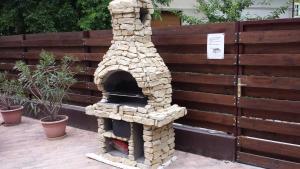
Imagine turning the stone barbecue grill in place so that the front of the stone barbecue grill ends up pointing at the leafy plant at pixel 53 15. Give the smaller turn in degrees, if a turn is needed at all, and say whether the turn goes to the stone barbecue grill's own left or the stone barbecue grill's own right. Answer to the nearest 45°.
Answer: approximately 90° to the stone barbecue grill's own right

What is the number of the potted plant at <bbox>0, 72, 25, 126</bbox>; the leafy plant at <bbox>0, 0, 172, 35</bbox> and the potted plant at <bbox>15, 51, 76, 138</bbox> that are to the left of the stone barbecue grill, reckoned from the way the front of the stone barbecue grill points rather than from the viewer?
0

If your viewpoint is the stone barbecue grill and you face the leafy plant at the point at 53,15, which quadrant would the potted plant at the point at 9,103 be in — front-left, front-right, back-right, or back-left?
front-left

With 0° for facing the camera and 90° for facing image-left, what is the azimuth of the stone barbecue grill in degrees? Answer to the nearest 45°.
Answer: approximately 45°

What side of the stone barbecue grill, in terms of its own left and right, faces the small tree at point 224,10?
back

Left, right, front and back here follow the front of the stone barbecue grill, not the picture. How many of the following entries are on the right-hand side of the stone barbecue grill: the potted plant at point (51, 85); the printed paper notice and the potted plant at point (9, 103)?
2

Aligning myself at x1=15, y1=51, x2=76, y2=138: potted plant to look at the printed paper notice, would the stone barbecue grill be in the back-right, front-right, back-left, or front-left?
front-right

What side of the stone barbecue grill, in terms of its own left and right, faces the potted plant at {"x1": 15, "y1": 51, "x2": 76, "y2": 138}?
right

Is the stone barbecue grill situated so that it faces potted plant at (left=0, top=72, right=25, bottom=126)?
no

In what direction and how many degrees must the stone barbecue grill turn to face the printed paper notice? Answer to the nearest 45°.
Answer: approximately 135° to its left
